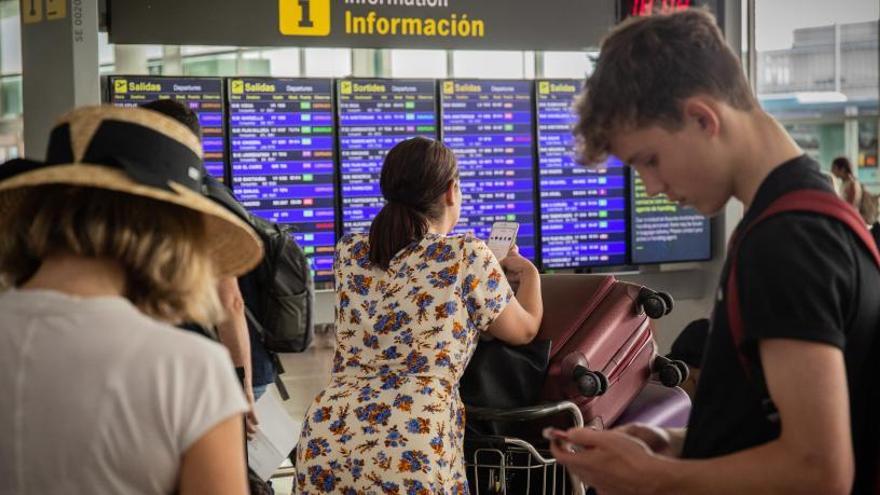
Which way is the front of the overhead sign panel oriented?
toward the camera

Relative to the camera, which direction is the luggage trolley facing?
away from the camera

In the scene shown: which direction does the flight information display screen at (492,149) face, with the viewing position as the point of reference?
facing the viewer

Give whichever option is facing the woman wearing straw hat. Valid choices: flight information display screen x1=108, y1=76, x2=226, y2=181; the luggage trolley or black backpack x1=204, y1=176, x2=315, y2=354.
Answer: the flight information display screen

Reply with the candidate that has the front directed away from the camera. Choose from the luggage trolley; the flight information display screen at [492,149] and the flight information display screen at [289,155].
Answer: the luggage trolley

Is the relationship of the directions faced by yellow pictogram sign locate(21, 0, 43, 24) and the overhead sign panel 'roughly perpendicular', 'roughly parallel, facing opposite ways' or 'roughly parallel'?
roughly parallel

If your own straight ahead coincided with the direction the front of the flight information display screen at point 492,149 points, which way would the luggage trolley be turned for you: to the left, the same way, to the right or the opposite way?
the opposite way

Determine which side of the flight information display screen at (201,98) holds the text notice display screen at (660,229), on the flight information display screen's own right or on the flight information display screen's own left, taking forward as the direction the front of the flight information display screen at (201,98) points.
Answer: on the flight information display screen's own left

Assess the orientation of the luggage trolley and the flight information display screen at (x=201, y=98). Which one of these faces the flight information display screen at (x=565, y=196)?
the luggage trolley

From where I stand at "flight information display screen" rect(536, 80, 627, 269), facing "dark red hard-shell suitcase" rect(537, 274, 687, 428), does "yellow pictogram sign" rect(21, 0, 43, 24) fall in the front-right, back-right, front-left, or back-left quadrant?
front-right

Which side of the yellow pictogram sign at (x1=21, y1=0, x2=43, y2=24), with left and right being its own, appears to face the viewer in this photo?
front

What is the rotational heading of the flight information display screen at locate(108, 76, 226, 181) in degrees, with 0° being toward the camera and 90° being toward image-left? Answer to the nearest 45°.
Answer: approximately 0°

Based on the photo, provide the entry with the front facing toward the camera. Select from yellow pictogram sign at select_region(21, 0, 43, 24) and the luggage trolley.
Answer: the yellow pictogram sign

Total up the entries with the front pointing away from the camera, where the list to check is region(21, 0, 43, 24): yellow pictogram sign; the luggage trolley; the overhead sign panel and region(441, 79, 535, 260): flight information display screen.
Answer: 1

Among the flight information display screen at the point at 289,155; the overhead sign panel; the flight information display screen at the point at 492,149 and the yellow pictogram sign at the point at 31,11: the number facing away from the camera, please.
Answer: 0
